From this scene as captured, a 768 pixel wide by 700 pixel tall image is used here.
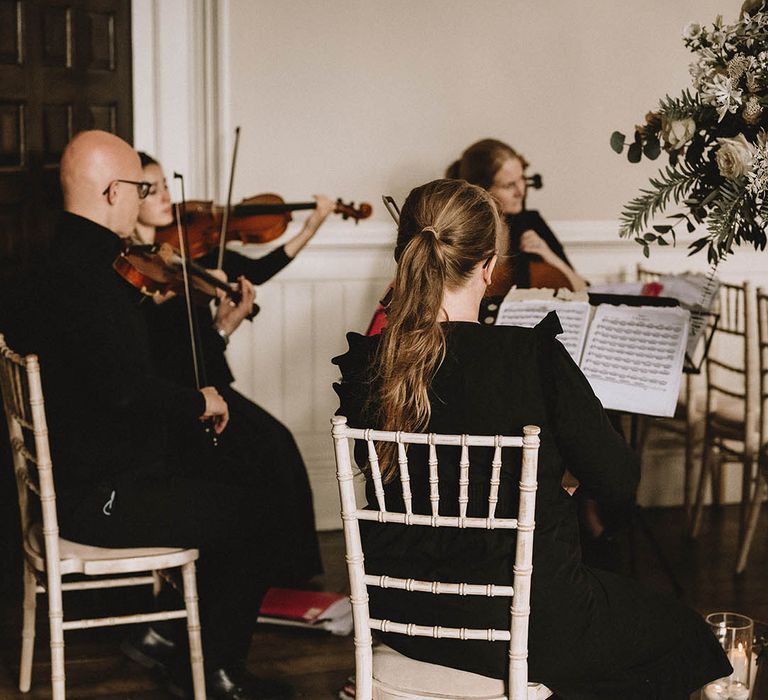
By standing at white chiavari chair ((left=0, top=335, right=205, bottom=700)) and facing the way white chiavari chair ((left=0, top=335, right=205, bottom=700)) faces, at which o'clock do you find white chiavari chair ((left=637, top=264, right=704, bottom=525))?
white chiavari chair ((left=637, top=264, right=704, bottom=525)) is roughly at 11 o'clock from white chiavari chair ((left=0, top=335, right=205, bottom=700)).

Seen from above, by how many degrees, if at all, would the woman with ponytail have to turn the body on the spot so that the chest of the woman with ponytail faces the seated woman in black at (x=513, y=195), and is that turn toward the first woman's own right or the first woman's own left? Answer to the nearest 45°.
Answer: approximately 45° to the first woman's own left

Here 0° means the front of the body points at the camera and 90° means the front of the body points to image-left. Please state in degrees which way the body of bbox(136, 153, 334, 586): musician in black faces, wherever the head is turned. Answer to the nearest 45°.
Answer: approximately 315°

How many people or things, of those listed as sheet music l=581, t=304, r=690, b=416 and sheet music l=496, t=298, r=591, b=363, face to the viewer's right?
0

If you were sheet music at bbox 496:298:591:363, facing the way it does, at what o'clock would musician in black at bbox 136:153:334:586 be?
The musician in black is roughly at 4 o'clock from the sheet music.

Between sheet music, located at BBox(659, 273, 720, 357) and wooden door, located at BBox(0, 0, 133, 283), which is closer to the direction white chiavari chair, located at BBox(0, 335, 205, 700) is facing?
the sheet music

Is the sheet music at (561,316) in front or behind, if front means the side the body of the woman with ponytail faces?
in front

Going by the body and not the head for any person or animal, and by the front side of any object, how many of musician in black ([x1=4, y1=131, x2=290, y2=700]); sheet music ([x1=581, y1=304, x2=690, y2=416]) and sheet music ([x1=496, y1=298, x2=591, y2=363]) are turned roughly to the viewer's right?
1

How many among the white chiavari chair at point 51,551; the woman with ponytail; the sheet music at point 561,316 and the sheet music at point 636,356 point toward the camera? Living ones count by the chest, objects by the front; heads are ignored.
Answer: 2

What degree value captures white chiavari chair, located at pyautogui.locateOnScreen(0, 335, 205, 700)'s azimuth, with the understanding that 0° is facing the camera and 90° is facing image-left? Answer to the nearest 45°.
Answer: approximately 270°

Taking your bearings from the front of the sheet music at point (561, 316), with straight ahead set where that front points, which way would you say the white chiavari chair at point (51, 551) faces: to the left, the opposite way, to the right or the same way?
to the left

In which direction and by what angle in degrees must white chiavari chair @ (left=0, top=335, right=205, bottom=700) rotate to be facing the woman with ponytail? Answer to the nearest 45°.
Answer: approximately 45° to its right

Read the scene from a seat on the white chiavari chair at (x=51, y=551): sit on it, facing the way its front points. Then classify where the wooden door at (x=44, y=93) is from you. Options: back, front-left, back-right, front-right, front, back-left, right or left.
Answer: left

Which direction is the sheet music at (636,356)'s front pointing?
toward the camera
